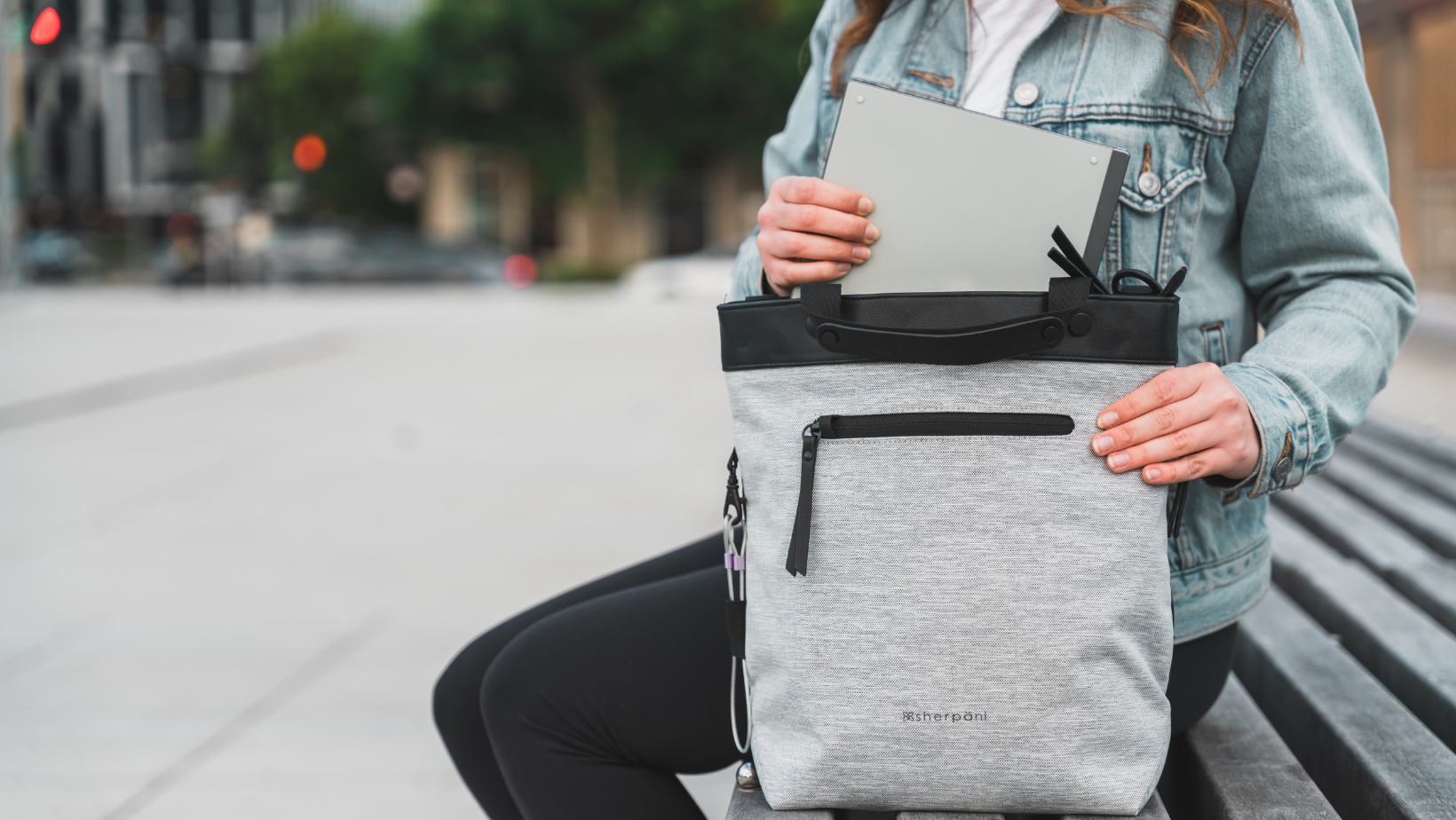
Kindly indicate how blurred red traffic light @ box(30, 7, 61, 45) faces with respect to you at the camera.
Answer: facing the viewer

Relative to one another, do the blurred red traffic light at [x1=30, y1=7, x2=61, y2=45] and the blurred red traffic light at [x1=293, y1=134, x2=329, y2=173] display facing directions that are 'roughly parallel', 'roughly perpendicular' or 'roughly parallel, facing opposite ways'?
roughly parallel

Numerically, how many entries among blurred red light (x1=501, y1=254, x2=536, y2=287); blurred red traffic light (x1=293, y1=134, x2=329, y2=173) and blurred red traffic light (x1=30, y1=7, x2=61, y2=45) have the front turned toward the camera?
3

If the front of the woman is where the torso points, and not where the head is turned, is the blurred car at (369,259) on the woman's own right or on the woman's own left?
on the woman's own right

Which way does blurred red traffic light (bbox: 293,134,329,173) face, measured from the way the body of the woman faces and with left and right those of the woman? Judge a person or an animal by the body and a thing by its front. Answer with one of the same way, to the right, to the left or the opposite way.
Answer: to the left

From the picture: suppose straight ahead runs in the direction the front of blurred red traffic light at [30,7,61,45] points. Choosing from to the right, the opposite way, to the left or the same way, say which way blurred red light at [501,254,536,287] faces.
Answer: the same way

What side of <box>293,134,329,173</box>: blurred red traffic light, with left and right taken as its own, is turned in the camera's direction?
front

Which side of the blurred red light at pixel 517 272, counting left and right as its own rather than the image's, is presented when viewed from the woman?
front

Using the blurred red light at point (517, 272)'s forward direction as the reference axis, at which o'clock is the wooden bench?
The wooden bench is roughly at 12 o'clock from the blurred red light.

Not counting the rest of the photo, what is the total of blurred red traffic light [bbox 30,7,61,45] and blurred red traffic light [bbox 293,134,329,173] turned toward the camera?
2

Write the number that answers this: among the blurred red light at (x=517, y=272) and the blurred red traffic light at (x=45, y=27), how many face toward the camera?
2

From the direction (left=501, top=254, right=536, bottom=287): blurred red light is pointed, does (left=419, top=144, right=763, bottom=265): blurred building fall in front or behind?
behind
